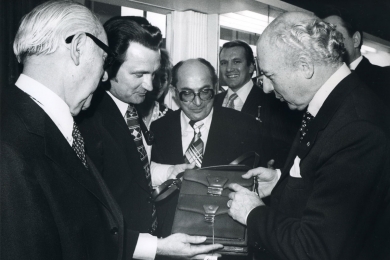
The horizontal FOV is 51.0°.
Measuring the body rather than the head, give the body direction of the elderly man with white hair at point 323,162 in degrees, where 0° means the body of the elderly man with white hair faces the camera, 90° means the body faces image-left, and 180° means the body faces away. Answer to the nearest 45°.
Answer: approximately 90°

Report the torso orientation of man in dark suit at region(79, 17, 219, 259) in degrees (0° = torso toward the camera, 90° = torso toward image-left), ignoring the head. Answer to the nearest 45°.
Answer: approximately 315°

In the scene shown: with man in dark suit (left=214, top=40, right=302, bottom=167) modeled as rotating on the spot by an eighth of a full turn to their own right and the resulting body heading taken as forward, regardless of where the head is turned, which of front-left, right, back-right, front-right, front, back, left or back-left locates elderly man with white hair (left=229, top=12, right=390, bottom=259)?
left

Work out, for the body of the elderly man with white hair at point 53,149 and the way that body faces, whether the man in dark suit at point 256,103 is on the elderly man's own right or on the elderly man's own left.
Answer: on the elderly man's own left

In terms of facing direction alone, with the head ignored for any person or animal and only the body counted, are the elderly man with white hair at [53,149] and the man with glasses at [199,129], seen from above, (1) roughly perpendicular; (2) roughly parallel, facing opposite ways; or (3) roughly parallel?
roughly perpendicular

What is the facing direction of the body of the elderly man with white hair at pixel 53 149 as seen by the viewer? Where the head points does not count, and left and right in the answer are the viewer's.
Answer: facing to the right of the viewer

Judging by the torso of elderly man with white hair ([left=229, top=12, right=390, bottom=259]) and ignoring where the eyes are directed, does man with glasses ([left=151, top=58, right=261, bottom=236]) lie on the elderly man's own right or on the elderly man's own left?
on the elderly man's own right

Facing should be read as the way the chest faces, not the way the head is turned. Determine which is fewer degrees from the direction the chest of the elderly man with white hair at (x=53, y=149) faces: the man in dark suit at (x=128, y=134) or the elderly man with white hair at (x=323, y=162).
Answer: the elderly man with white hair

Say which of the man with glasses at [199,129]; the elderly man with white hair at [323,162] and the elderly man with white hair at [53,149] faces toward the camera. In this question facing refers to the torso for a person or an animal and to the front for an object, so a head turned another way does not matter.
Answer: the man with glasses
